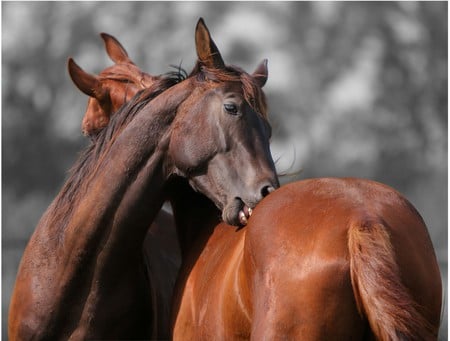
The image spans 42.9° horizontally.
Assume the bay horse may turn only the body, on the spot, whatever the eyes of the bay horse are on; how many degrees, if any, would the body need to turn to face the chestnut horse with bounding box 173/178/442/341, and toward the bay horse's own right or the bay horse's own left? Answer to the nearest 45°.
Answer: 0° — it already faces it

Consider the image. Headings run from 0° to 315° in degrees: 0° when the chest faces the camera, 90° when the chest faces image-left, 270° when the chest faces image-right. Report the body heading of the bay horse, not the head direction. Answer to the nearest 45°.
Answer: approximately 315°

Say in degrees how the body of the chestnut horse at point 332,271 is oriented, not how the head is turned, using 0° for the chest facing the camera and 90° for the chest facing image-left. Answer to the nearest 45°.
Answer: approximately 135°

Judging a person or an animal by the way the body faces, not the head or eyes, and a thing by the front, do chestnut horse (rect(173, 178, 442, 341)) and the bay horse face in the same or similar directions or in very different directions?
very different directions
